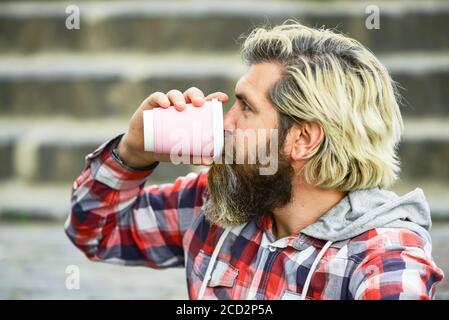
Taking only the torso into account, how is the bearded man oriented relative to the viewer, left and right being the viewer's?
facing the viewer and to the left of the viewer

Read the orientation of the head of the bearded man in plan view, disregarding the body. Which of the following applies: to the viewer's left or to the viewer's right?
to the viewer's left
